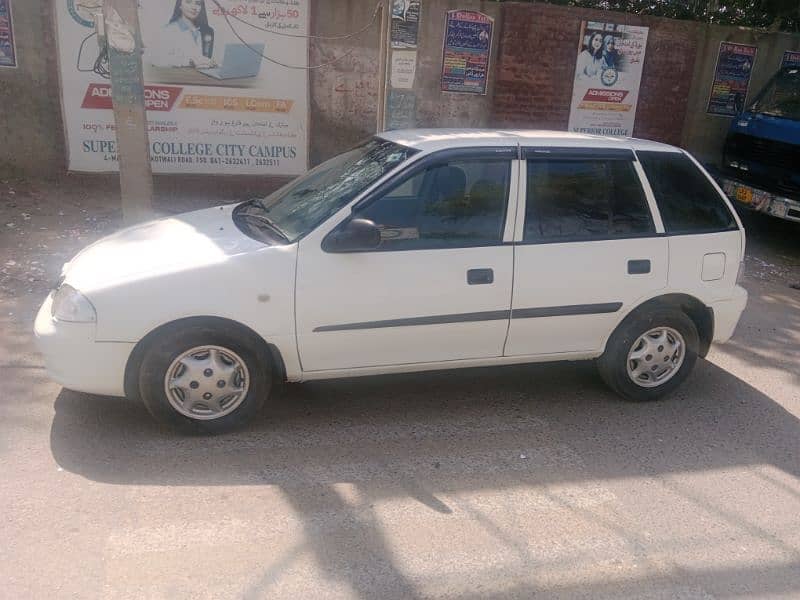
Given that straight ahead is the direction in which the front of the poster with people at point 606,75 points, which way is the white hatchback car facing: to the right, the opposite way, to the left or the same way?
to the right

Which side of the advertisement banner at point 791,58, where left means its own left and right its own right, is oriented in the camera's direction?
front

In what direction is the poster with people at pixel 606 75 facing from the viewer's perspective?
toward the camera

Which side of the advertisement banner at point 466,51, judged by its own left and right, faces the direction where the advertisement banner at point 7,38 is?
right

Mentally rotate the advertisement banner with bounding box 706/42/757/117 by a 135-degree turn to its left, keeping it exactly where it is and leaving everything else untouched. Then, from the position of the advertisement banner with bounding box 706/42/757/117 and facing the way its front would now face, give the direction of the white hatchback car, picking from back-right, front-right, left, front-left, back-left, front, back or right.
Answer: back-right

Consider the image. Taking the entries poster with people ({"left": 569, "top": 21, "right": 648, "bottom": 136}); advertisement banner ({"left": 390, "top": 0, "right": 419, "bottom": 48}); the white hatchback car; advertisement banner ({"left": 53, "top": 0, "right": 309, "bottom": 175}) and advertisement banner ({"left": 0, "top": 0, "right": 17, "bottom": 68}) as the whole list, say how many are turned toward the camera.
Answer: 4

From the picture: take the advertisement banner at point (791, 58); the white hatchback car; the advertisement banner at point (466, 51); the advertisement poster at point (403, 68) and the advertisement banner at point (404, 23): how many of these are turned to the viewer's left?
1

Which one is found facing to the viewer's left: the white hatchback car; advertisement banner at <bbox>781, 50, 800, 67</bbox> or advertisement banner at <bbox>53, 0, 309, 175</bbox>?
the white hatchback car

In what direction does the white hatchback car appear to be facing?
to the viewer's left

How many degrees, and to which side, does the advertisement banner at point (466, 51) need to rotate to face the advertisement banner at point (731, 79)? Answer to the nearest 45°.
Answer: approximately 135° to its left

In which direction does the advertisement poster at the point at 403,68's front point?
toward the camera

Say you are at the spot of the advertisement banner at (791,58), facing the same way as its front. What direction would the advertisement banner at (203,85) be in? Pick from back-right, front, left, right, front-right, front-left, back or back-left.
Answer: front-right

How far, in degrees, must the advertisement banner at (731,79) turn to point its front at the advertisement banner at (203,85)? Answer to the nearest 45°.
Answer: approximately 45° to its right

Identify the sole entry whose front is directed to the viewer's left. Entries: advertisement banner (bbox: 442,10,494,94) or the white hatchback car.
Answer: the white hatchback car

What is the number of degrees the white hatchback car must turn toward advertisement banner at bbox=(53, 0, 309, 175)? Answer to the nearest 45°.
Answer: approximately 45° to its right

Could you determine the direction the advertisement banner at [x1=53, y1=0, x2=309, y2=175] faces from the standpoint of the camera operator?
facing the viewer
